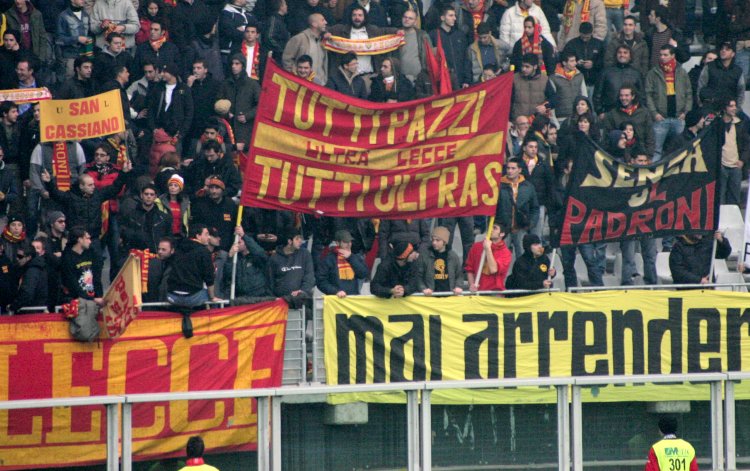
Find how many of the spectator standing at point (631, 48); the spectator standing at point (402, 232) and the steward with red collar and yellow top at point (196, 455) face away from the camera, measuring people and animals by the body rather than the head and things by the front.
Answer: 1

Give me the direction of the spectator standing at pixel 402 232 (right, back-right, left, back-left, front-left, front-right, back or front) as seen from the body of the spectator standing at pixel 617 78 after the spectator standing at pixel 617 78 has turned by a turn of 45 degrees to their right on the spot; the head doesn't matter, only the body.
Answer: front

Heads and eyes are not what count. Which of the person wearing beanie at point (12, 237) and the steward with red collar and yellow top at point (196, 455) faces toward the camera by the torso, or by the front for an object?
the person wearing beanie

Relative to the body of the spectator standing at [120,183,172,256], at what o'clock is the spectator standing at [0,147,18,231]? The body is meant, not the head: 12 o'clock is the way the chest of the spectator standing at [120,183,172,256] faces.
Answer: the spectator standing at [0,147,18,231] is roughly at 4 o'clock from the spectator standing at [120,183,172,256].

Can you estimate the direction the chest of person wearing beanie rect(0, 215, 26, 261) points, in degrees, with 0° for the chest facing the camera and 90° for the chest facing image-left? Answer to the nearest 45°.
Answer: approximately 0°

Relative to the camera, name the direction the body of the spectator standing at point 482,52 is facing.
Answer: toward the camera

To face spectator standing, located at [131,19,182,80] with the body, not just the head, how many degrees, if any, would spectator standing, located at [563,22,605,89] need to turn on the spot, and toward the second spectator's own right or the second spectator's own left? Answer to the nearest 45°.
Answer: approximately 45° to the second spectator's own right

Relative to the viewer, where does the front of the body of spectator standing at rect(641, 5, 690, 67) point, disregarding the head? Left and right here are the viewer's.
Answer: facing the viewer and to the left of the viewer

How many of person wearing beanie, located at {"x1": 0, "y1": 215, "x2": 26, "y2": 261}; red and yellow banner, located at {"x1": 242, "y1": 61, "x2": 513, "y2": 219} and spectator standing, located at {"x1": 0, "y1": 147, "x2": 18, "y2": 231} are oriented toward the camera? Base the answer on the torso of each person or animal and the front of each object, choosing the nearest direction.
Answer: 3

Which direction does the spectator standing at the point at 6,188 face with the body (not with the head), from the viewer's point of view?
toward the camera

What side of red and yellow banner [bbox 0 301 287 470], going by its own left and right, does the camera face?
front

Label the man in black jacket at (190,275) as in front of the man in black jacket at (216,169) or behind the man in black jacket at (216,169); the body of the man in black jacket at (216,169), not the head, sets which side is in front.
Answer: in front

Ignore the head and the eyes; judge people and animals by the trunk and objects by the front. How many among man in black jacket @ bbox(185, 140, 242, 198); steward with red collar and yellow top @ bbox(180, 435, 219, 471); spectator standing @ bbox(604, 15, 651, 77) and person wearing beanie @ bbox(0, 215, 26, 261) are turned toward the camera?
3

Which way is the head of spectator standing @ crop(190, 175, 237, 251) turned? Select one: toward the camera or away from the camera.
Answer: toward the camera

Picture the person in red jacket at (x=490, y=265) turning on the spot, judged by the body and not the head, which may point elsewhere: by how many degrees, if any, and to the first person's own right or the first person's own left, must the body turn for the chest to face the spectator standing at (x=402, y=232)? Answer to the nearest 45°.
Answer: approximately 90° to the first person's own right
